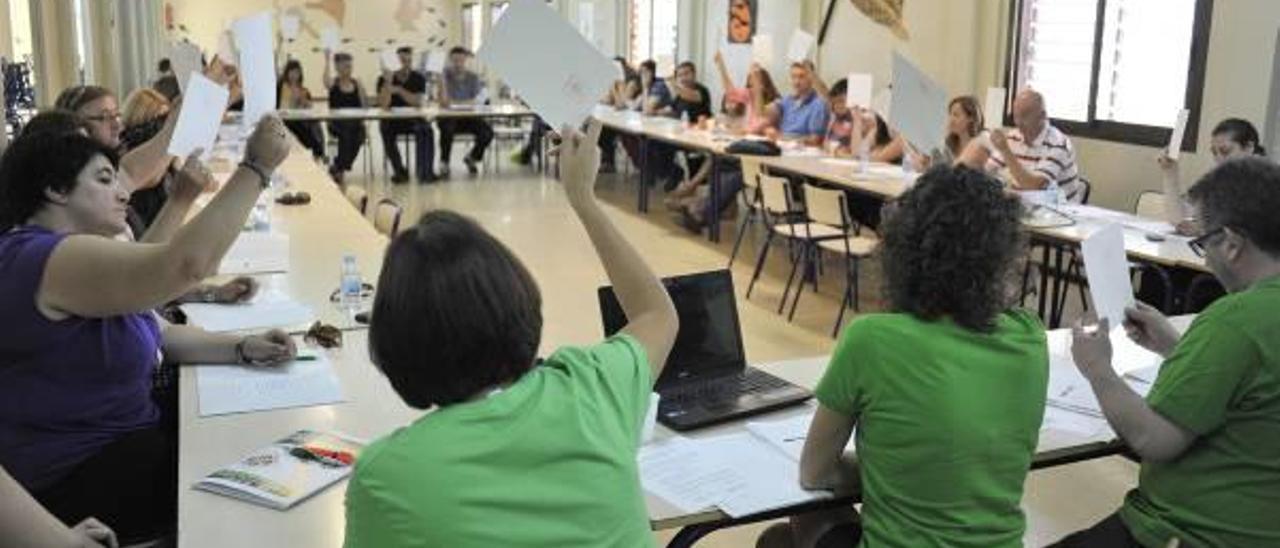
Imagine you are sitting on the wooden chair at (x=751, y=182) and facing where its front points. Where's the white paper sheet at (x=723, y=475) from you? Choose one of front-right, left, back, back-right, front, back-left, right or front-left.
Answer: back-right

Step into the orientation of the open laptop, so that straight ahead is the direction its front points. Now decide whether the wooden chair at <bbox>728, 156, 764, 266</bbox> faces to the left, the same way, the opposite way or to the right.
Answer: to the left

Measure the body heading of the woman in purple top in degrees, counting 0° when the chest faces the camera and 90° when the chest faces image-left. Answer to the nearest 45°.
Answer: approximately 270°

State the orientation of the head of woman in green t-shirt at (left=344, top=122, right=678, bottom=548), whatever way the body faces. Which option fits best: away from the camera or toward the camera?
away from the camera

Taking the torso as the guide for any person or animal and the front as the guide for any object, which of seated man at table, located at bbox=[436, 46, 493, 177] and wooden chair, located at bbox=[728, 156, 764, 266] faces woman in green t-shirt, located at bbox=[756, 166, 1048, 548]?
the seated man at table

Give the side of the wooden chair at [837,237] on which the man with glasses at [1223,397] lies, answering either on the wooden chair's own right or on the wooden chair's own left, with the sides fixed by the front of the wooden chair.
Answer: on the wooden chair's own right

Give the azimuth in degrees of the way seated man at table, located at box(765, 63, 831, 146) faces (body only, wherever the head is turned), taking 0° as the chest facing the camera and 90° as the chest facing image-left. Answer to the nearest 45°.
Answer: approximately 45°

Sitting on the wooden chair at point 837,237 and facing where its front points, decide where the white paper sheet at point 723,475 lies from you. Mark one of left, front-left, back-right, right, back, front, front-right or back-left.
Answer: back-right

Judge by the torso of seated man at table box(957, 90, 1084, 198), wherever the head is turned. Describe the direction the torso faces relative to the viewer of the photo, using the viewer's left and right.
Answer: facing the viewer and to the left of the viewer

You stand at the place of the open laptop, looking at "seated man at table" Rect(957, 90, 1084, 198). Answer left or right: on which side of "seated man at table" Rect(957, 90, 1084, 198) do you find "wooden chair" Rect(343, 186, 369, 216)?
left

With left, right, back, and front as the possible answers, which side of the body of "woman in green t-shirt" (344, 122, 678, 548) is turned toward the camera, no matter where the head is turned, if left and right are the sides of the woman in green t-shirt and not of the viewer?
back
